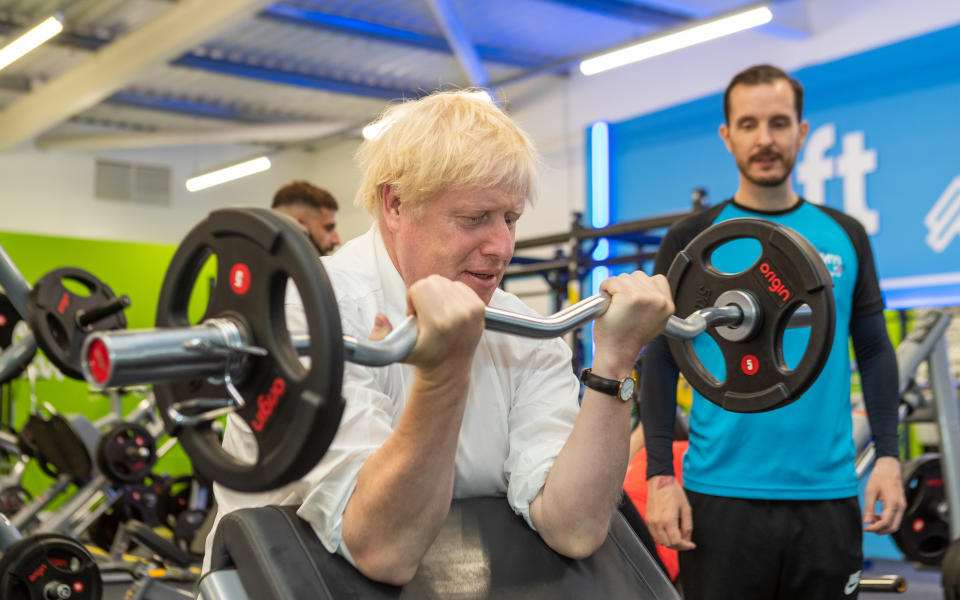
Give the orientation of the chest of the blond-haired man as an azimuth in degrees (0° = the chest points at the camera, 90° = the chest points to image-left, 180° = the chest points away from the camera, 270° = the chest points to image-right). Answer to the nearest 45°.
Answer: approximately 315°

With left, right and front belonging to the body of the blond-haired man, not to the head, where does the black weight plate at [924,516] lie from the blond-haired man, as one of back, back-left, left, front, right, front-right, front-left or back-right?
left

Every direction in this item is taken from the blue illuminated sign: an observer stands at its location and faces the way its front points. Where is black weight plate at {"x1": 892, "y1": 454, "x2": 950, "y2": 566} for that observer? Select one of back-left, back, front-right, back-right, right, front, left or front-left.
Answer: front-left

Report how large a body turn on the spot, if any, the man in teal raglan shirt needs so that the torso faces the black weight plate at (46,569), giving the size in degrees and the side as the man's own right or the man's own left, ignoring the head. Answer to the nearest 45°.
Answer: approximately 90° to the man's own right

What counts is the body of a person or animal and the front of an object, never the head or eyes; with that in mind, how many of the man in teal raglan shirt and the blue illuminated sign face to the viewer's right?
0

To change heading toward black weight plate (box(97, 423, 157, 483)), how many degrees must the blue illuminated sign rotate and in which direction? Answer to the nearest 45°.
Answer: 0° — it already faces it

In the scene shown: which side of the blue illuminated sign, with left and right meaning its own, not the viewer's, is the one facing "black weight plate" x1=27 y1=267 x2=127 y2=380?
front

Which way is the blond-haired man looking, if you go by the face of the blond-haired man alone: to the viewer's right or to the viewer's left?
to the viewer's right

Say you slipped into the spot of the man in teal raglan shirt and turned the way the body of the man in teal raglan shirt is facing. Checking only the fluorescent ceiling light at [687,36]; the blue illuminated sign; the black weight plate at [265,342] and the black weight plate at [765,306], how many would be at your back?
2
